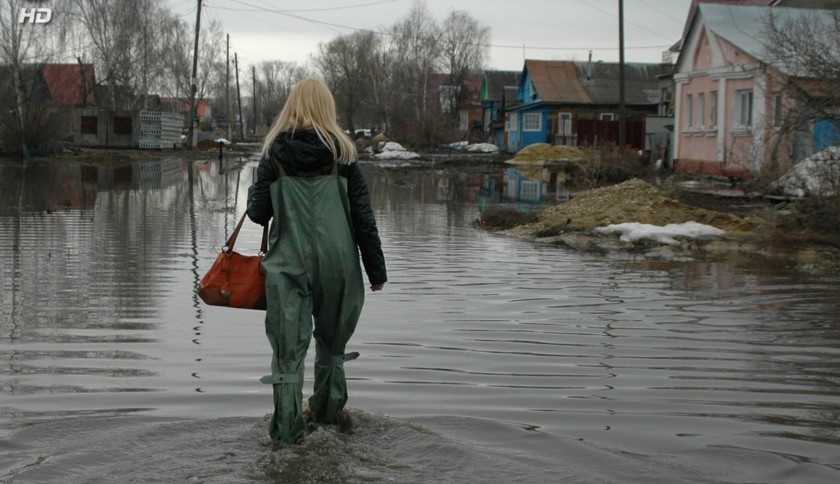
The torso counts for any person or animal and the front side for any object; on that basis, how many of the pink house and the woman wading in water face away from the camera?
1

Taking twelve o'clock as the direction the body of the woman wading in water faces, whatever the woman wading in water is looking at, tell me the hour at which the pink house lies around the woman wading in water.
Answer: The pink house is roughly at 1 o'clock from the woman wading in water.

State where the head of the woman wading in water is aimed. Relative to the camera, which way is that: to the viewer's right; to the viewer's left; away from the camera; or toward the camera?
away from the camera

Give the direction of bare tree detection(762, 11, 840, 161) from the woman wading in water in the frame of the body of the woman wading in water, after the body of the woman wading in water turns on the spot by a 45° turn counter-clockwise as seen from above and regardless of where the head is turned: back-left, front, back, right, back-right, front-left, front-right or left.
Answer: right

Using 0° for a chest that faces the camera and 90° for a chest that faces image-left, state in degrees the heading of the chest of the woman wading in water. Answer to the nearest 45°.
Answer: approximately 180°

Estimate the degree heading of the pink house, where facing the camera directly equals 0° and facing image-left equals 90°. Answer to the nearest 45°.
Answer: approximately 45°

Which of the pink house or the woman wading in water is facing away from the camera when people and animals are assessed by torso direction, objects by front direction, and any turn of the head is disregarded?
the woman wading in water

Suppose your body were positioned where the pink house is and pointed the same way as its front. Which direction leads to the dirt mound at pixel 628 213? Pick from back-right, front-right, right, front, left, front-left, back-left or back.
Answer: front-left

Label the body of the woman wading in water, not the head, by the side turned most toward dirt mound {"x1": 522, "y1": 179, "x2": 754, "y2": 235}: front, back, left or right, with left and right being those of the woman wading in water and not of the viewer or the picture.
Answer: front

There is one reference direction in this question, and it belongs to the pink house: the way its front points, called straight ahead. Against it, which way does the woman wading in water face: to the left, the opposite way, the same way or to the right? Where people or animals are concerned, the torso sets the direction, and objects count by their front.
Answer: to the right
